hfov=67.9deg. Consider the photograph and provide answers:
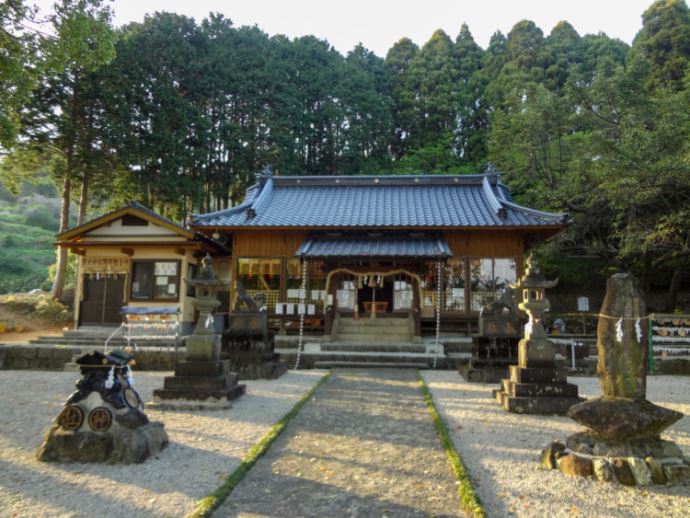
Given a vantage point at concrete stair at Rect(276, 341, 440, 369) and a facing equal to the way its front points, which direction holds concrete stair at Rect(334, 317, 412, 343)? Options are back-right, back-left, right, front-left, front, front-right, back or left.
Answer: back

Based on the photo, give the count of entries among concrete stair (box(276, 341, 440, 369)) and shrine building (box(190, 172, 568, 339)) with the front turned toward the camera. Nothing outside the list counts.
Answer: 2

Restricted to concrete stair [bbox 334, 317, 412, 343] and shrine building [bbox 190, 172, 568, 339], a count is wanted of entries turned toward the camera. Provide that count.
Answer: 2

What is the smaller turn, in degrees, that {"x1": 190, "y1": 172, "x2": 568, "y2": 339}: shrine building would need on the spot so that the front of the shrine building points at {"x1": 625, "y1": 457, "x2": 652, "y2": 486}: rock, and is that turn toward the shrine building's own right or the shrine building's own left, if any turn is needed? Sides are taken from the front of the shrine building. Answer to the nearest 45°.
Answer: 0° — it already faces it

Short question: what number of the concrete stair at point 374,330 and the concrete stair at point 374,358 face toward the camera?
2

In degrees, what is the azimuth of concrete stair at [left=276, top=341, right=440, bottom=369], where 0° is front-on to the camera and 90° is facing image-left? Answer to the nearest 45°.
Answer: approximately 0°
